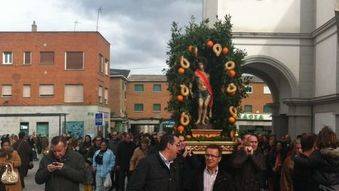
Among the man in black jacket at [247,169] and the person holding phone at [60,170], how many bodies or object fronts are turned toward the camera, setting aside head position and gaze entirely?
2

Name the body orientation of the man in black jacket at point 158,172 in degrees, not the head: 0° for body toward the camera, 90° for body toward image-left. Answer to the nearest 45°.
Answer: approximately 315°

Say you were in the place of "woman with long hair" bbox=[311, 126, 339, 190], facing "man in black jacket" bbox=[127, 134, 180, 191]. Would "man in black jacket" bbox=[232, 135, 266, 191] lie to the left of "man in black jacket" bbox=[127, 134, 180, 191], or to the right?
right

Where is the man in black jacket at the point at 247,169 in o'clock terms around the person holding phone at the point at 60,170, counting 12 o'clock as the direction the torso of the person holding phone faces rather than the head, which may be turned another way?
The man in black jacket is roughly at 9 o'clock from the person holding phone.

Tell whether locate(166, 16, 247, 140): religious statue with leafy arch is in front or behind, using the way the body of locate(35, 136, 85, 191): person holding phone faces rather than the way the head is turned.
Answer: behind

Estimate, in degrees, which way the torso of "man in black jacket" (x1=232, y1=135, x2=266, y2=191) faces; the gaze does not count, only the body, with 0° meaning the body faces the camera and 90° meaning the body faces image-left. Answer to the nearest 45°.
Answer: approximately 0°

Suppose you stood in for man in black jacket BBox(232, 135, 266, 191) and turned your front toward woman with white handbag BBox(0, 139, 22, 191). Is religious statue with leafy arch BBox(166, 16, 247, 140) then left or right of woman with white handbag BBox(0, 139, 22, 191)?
right

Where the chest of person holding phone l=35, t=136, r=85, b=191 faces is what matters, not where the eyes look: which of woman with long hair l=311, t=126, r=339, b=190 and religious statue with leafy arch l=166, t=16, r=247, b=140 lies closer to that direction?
the woman with long hair
